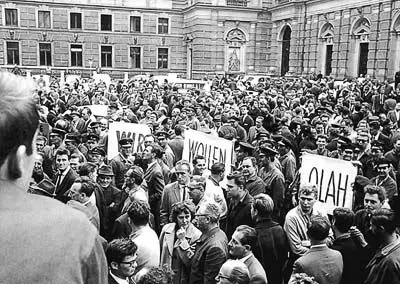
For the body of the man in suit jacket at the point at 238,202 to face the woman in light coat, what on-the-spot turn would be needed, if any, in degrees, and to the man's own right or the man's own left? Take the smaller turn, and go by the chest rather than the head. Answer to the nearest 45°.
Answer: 0° — they already face them

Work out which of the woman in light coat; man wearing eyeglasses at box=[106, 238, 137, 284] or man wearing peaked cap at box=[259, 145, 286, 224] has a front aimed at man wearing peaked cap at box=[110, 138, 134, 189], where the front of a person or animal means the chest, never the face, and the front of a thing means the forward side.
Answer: man wearing peaked cap at box=[259, 145, 286, 224]
